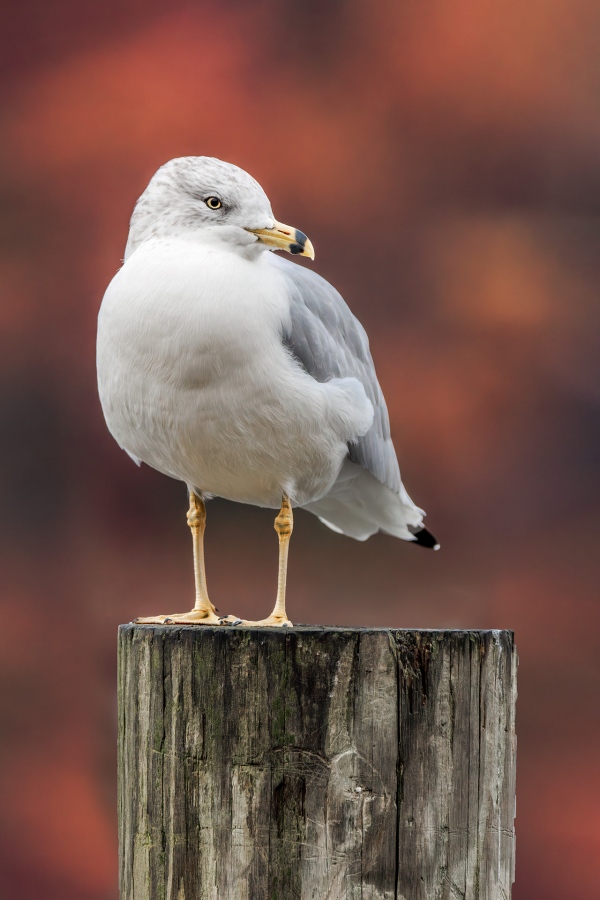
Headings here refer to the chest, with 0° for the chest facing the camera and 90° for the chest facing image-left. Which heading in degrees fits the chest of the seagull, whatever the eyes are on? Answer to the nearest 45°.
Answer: approximately 45°
